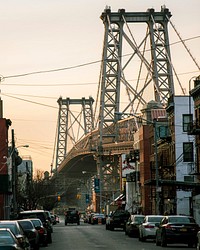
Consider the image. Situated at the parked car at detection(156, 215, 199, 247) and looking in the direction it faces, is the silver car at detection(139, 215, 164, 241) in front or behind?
in front

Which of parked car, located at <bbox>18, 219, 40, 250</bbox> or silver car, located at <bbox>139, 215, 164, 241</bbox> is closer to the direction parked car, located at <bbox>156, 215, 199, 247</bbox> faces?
the silver car

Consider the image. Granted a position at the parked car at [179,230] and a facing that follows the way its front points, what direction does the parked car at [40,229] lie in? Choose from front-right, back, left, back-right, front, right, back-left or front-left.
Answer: left

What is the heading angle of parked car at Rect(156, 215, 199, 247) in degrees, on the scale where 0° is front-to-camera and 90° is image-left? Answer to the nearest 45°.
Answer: approximately 180°
